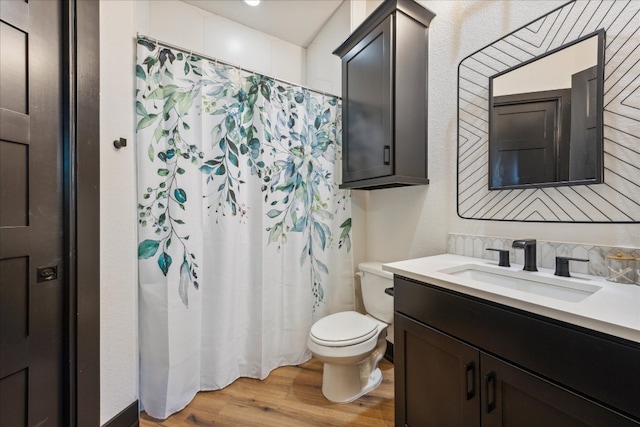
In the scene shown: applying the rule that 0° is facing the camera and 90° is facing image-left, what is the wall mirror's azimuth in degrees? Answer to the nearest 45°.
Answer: approximately 45°

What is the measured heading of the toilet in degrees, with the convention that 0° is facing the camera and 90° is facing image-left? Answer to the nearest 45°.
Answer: approximately 45°

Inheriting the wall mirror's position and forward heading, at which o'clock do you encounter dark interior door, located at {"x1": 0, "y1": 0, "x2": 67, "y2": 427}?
The dark interior door is roughly at 12 o'clock from the wall mirror.

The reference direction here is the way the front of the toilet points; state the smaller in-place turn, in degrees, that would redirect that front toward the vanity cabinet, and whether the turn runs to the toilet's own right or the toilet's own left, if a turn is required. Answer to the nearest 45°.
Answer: approximately 90° to the toilet's own left

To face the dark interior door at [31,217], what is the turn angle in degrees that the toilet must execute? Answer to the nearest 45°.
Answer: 0° — it already faces it

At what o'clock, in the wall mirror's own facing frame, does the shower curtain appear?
The shower curtain is roughly at 1 o'clock from the wall mirror.
